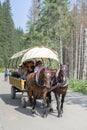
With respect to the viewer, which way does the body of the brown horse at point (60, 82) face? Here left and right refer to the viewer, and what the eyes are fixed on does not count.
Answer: facing the viewer and to the right of the viewer

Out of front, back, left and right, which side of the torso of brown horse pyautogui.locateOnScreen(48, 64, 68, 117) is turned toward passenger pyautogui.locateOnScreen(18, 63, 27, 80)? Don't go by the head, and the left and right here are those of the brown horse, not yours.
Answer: back

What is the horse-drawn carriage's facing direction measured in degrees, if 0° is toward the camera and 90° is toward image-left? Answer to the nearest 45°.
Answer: approximately 315°

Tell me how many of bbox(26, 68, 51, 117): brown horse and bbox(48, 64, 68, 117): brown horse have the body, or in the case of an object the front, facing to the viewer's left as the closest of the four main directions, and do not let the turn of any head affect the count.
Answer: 0

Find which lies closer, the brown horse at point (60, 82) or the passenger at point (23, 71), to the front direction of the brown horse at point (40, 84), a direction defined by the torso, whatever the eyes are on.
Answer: the brown horse

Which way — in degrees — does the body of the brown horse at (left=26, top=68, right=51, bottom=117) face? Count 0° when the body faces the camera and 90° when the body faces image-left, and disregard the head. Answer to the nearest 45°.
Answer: approximately 315°
